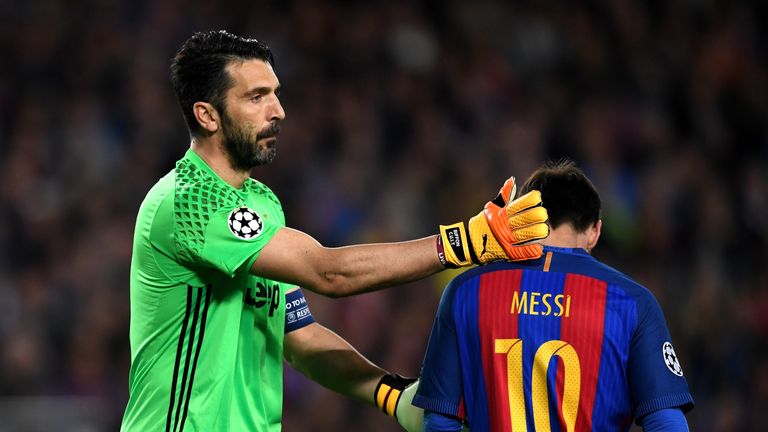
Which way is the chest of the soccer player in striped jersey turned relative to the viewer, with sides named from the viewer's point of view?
facing away from the viewer

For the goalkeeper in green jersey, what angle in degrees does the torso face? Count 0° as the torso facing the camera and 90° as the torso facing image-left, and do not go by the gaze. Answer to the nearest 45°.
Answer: approximately 270°

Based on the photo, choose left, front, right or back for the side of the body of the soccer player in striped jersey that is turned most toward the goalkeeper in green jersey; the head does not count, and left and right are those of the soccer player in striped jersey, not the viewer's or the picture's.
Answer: left

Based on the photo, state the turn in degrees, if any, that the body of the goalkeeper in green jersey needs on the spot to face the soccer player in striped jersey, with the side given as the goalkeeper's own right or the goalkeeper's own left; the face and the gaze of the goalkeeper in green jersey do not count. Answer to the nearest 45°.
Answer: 0° — they already face them

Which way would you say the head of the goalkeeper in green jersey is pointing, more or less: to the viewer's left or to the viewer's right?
to the viewer's right

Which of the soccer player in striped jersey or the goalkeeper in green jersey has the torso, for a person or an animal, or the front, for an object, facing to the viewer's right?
the goalkeeper in green jersey

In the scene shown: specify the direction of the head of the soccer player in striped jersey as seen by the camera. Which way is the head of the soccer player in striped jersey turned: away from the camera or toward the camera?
away from the camera

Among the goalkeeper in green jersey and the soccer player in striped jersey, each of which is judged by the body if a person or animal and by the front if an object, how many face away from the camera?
1
